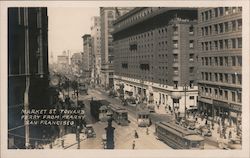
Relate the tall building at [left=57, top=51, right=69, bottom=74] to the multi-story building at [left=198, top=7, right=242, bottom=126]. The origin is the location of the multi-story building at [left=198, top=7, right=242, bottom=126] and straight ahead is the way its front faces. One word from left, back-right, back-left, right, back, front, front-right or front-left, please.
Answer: front-right

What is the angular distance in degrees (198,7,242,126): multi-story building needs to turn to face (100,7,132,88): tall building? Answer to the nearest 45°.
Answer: approximately 45° to its right

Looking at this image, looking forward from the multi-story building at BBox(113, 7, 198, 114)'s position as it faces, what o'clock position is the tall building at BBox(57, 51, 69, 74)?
The tall building is roughly at 3 o'clock from the multi-story building.

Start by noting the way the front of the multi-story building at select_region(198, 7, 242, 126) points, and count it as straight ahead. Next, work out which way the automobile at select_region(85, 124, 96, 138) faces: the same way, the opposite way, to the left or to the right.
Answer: to the left

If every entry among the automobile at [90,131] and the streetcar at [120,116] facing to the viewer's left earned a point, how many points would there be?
0

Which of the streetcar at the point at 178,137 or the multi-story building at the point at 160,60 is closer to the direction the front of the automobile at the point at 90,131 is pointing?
the streetcar

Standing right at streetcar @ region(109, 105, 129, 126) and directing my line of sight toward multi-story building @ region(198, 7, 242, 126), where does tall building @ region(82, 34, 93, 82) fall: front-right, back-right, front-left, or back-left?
back-left

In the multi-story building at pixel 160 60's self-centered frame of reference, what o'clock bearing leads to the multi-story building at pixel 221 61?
the multi-story building at pixel 221 61 is roughly at 8 o'clock from the multi-story building at pixel 160 60.
